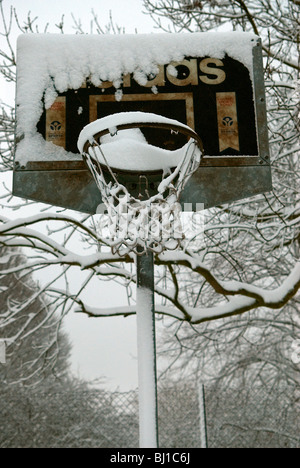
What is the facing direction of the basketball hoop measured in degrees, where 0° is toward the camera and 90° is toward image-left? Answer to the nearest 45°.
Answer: approximately 0°

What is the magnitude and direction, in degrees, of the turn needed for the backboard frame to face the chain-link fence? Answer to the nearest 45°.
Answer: approximately 180°

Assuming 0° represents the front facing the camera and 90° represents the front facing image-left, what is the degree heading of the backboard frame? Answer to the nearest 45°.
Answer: approximately 0°

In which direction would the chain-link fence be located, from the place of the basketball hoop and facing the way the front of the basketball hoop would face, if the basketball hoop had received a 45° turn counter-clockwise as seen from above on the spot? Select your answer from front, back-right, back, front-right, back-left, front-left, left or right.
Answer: back-left
